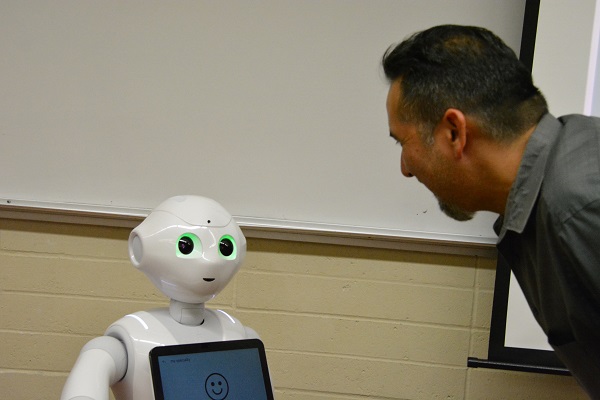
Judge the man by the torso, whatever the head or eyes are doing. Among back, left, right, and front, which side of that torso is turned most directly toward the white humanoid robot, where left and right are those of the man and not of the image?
front

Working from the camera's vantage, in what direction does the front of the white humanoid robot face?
facing the viewer and to the right of the viewer

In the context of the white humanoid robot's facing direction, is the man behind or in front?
in front

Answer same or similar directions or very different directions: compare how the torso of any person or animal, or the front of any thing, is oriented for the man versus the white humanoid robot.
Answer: very different directions

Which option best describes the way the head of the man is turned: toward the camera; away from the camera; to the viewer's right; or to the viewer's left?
to the viewer's left

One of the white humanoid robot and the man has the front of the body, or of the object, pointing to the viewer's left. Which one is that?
the man

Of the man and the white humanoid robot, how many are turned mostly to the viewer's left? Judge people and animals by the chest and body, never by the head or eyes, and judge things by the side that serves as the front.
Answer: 1

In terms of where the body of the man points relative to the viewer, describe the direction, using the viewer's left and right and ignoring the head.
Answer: facing to the left of the viewer
